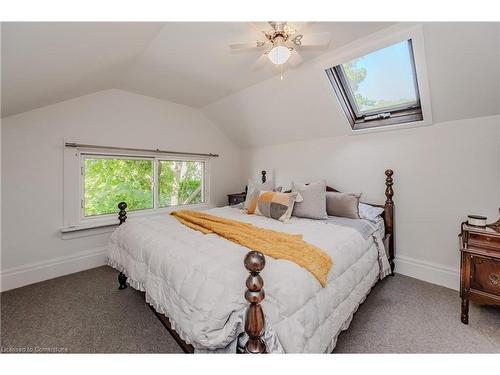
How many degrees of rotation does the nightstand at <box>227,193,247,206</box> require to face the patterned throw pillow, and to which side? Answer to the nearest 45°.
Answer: approximately 45° to its left

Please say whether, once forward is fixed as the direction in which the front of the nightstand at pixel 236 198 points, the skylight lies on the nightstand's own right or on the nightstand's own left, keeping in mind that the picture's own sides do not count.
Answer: on the nightstand's own left

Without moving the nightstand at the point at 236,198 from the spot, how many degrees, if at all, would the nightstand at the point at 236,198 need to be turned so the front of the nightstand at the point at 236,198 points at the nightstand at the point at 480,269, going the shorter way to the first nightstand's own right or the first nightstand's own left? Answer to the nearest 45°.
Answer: approximately 90° to the first nightstand's own left

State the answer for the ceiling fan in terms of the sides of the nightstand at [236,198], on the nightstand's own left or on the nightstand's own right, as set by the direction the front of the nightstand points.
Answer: on the nightstand's own left

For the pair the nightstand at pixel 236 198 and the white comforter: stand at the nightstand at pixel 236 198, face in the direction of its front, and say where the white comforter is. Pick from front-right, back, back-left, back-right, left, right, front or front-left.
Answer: front-left

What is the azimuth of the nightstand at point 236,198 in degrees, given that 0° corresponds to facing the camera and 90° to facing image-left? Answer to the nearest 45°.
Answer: approximately 45°

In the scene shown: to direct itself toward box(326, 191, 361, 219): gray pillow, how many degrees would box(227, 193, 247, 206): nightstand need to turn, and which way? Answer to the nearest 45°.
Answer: approximately 90° to its left

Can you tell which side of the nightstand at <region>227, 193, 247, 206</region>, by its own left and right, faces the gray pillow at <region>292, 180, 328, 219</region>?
left

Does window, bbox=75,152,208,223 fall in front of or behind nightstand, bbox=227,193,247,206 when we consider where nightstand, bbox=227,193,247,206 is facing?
in front
